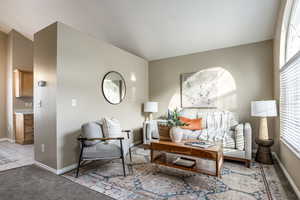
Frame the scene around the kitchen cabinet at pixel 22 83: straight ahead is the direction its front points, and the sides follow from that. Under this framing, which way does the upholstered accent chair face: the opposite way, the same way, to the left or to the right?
the same way

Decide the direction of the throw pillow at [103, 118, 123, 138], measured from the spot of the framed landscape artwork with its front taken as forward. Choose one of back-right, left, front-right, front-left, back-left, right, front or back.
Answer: front-right

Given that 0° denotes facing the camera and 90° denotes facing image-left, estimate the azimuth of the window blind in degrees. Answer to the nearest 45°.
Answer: approximately 90°

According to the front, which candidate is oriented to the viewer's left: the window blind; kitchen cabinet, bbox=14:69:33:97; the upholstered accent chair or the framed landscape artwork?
the window blind

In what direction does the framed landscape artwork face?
toward the camera

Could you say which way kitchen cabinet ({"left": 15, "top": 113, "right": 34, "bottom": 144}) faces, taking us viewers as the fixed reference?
facing the viewer and to the right of the viewer

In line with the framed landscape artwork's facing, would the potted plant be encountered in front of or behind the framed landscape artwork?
in front

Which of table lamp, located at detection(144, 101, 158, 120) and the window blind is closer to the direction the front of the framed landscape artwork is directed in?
the window blind

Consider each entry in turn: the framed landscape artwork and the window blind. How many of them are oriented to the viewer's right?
0

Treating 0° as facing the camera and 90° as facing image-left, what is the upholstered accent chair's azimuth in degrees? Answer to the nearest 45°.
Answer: approximately 270°

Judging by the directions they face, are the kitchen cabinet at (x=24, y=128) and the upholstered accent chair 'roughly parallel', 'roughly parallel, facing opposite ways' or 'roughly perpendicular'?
roughly parallel

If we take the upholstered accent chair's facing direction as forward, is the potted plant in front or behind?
in front
